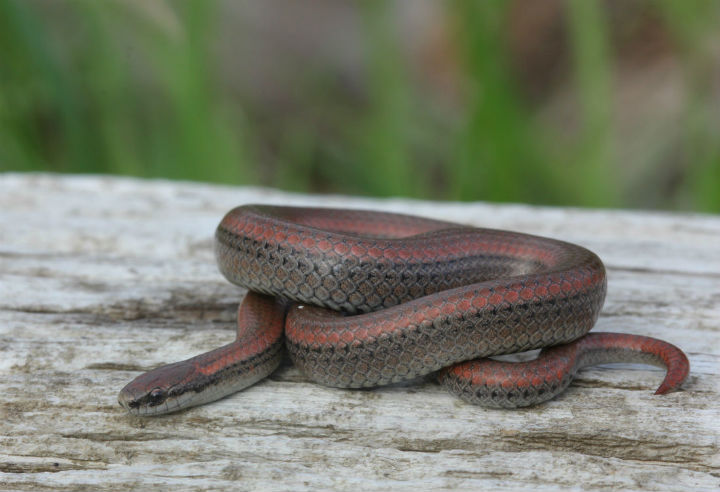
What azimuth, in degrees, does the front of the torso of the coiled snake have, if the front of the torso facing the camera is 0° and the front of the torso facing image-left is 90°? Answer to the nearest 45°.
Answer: approximately 45°

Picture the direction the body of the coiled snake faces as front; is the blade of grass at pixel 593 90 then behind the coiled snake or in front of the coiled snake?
behind
